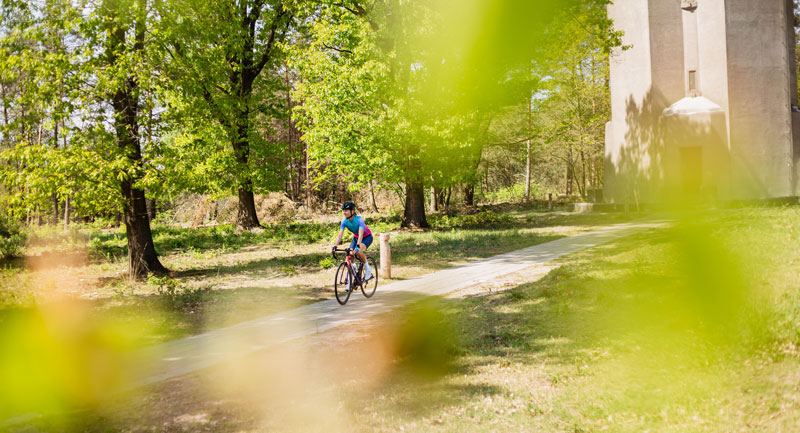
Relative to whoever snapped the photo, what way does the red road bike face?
facing the viewer and to the left of the viewer

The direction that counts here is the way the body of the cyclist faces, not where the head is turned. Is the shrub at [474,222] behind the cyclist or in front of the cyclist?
behind

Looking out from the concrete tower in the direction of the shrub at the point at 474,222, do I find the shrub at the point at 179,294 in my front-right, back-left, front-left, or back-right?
front-left

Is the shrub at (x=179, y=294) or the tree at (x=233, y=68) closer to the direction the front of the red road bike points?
the shrub

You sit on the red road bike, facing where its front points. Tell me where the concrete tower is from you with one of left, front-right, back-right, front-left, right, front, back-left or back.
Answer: back

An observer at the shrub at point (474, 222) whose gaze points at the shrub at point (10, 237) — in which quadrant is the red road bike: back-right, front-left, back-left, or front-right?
front-left

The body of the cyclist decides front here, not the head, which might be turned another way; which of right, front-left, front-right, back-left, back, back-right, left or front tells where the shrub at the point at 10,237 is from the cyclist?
right

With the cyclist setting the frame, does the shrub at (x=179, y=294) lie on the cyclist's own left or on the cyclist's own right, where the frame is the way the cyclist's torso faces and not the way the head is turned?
on the cyclist's own right

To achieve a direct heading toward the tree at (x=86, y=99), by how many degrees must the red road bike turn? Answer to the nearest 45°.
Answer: approximately 90° to its right
